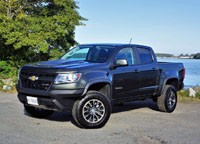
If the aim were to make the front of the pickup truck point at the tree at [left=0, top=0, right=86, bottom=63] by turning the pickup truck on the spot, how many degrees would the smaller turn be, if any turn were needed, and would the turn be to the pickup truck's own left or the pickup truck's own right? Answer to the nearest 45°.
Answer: approximately 135° to the pickup truck's own right

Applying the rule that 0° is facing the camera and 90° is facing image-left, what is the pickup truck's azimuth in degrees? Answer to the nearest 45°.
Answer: approximately 45°
